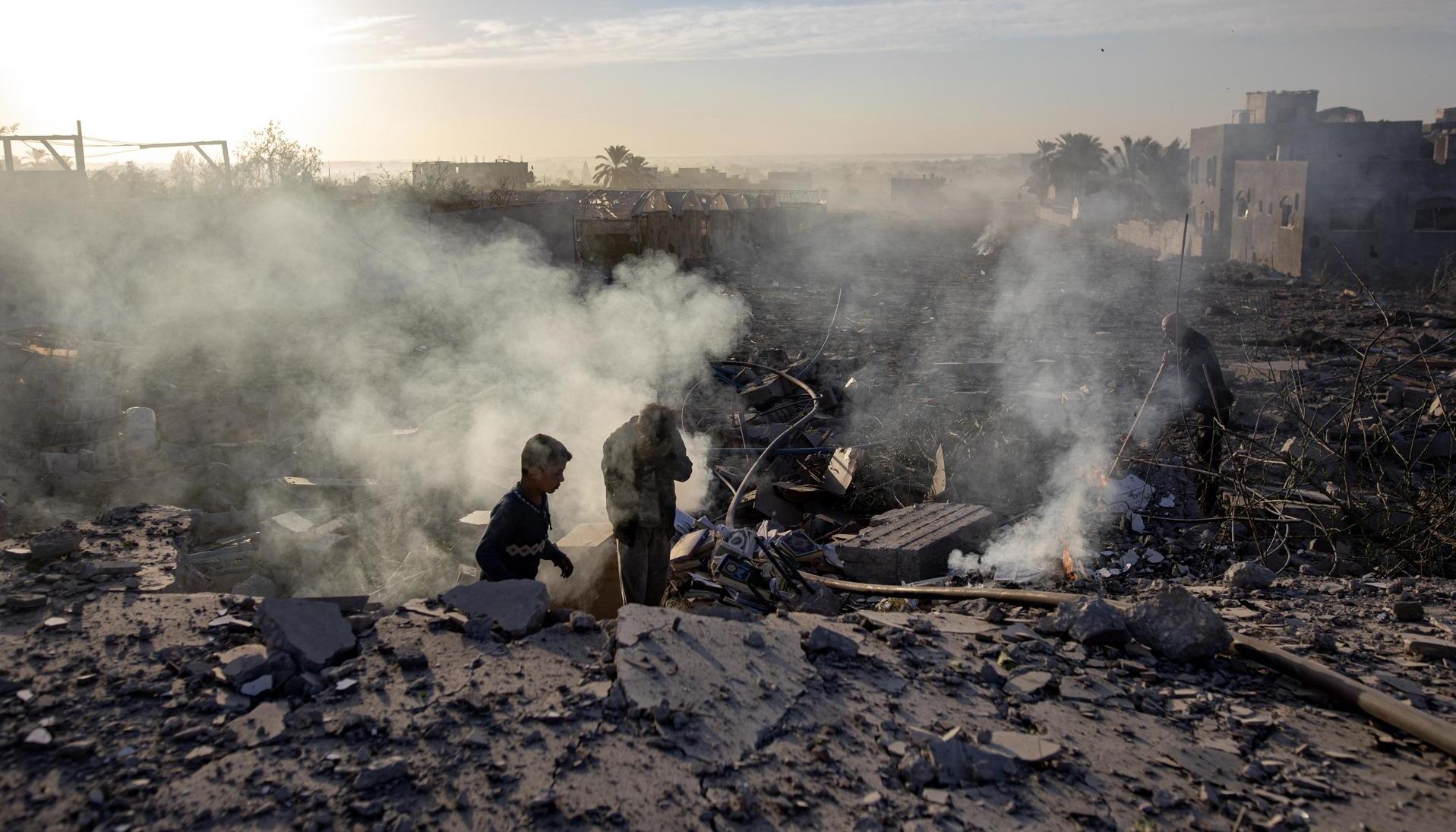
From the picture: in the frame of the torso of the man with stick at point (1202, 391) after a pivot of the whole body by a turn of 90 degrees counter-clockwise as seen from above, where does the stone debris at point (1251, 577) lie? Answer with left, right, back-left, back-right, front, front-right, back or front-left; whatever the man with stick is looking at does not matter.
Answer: front

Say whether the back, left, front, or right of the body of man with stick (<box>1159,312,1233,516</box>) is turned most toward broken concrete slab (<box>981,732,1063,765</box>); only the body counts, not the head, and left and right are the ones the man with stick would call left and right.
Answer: left

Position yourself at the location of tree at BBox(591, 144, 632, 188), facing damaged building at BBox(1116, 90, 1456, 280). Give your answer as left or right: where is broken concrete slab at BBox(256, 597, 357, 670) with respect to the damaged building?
right

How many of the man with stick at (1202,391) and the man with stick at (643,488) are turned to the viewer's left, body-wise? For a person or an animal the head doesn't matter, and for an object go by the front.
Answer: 1

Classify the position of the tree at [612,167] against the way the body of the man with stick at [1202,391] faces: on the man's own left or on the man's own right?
on the man's own right

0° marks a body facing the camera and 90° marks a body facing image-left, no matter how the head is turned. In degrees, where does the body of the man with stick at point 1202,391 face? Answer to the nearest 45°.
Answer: approximately 90°

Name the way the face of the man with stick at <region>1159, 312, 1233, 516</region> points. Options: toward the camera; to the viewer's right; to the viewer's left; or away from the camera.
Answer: to the viewer's left

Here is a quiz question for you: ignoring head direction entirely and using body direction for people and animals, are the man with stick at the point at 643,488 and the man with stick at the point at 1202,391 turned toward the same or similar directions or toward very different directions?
very different directions
